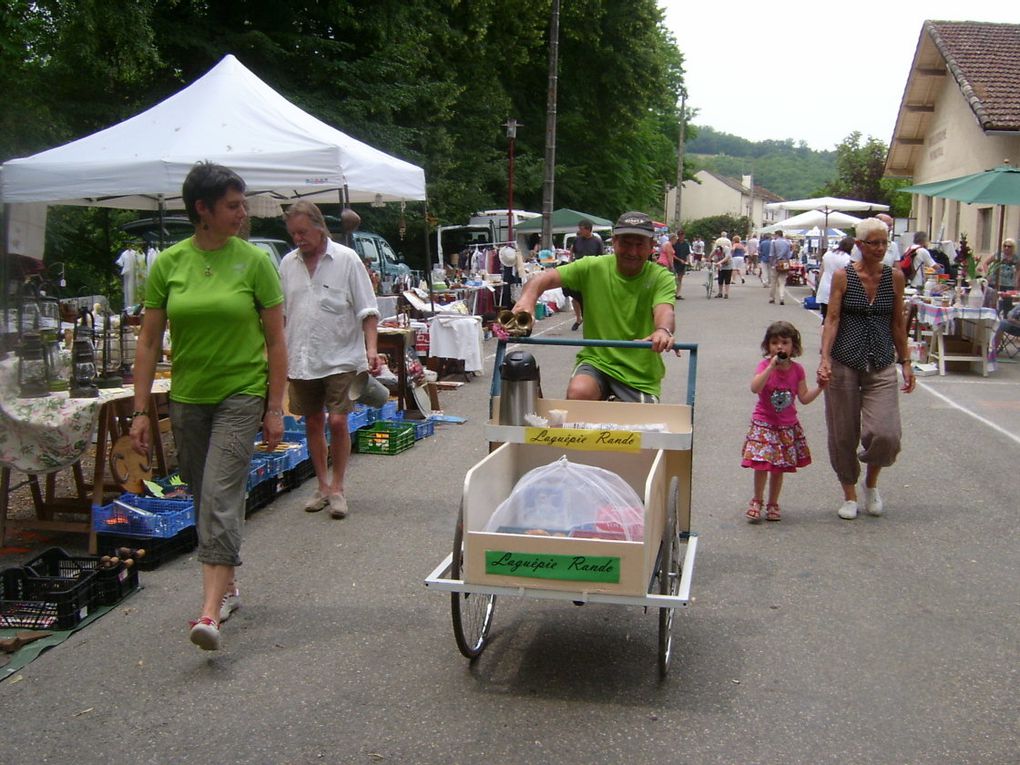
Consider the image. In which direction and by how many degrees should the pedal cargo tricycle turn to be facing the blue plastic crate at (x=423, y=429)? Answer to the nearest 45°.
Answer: approximately 180°

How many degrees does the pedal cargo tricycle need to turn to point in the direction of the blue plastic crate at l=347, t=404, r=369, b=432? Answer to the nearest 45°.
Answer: approximately 180°

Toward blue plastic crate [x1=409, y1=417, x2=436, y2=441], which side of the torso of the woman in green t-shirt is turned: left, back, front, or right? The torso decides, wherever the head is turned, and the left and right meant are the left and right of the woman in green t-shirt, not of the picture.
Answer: back

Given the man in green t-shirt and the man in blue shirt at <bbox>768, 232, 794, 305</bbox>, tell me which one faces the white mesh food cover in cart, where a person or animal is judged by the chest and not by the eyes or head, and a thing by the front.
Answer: the man in green t-shirt

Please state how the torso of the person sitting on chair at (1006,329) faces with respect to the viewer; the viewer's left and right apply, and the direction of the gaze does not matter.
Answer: facing to the left of the viewer

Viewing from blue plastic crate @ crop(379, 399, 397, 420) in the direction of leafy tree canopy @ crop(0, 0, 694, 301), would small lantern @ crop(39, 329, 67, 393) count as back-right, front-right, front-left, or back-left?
back-left

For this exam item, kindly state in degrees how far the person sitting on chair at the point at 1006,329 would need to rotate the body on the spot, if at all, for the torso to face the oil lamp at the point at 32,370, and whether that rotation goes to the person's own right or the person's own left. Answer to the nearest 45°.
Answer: approximately 45° to the person's own left

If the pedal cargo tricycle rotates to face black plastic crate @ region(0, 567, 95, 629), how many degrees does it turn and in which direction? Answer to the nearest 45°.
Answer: approximately 90° to its right

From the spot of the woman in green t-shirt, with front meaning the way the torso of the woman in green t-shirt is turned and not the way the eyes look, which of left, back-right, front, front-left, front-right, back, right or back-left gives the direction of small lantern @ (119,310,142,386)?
back

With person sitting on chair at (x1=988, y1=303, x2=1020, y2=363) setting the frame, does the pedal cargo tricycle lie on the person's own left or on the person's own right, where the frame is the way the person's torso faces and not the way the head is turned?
on the person's own left
